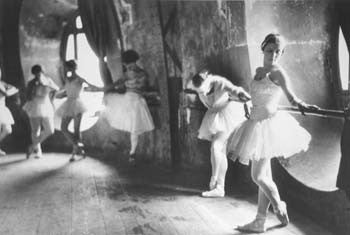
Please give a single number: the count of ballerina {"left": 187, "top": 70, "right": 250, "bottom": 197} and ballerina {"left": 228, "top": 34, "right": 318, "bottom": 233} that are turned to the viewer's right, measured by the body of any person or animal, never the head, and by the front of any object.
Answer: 0

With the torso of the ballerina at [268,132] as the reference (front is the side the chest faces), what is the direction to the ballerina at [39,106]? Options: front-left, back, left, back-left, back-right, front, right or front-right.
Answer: right

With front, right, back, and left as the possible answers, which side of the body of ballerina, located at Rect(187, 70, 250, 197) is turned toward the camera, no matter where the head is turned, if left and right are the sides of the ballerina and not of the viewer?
left

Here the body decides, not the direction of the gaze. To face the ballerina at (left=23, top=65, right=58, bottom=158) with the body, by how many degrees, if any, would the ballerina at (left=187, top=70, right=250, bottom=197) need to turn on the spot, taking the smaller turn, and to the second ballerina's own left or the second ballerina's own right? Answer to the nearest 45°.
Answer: approximately 45° to the second ballerina's own right

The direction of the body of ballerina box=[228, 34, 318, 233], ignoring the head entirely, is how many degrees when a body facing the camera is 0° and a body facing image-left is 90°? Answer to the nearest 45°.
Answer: approximately 45°

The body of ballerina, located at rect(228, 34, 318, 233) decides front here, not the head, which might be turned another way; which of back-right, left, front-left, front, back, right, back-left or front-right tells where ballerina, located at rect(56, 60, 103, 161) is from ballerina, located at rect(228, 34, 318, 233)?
right

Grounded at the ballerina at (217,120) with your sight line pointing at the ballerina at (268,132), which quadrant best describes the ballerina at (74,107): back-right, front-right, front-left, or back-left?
back-right
